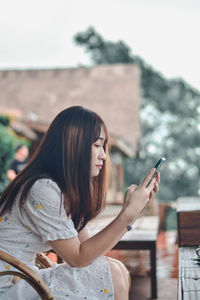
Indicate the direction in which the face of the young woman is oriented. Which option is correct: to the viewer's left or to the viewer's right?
to the viewer's right

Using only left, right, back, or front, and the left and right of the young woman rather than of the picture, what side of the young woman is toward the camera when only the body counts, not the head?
right

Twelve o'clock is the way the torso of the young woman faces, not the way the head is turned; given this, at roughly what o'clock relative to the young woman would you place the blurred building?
The blurred building is roughly at 9 o'clock from the young woman.
